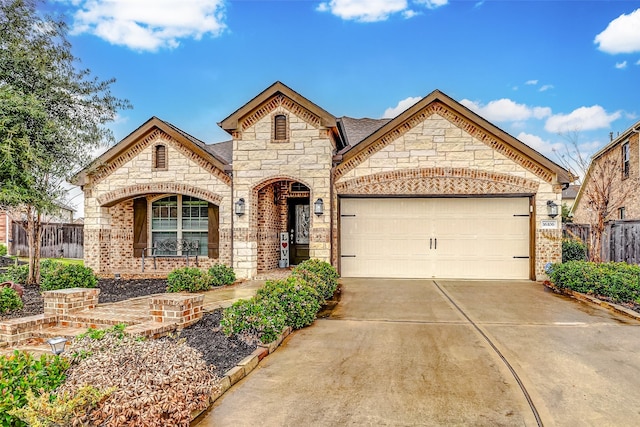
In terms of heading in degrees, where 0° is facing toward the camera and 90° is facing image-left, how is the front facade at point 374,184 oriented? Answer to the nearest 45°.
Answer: approximately 0°

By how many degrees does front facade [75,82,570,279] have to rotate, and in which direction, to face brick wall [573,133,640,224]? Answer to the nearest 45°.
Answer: approximately 135° to its left

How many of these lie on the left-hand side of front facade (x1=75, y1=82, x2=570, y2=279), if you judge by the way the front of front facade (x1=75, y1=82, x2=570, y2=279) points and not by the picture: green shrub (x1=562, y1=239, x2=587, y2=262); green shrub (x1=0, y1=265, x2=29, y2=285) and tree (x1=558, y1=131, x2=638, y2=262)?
2

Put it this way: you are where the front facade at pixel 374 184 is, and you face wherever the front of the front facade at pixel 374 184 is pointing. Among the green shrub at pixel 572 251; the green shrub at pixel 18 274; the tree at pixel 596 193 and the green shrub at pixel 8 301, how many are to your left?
2

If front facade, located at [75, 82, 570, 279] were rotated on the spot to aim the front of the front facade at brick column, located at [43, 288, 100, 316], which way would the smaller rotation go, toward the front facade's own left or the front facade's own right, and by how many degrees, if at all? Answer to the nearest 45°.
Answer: approximately 45° to the front facade's own right

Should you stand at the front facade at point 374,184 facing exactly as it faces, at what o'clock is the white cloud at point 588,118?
The white cloud is roughly at 8 o'clock from the front facade.

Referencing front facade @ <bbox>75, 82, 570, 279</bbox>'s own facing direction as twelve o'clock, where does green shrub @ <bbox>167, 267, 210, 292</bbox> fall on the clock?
The green shrub is roughly at 2 o'clock from the front facade.

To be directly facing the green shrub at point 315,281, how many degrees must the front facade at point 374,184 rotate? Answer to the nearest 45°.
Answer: approximately 45° to its right

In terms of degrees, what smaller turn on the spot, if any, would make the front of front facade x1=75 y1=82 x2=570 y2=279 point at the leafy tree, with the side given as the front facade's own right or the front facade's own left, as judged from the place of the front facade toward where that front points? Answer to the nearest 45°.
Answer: approximately 45° to the front facade's own right

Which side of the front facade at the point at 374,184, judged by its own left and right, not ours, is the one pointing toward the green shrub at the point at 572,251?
left

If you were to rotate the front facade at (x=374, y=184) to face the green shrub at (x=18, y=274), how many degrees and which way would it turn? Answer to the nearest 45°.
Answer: approximately 90° to its right
